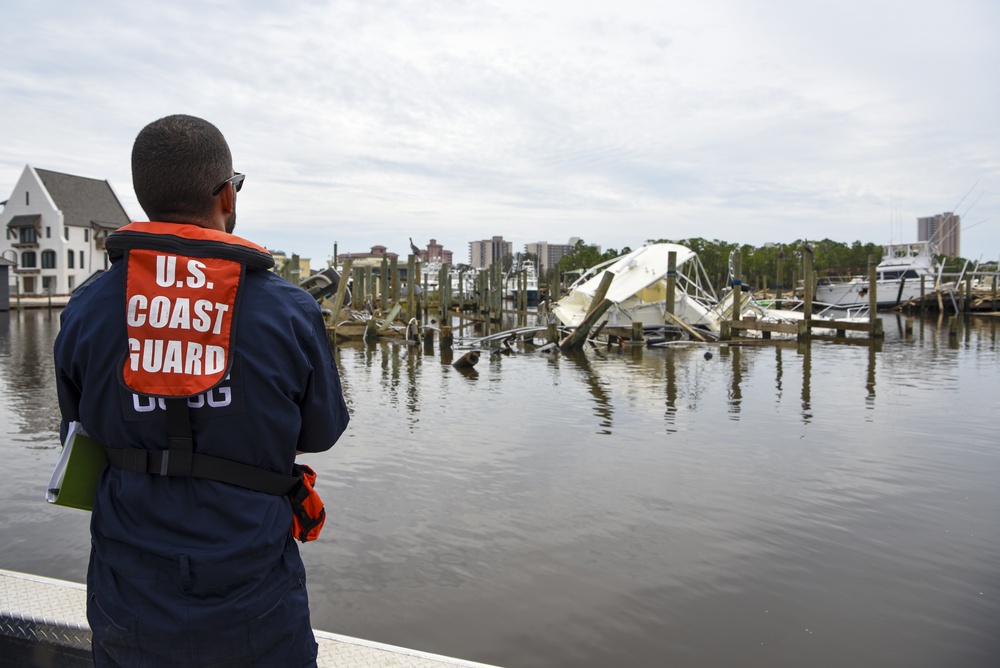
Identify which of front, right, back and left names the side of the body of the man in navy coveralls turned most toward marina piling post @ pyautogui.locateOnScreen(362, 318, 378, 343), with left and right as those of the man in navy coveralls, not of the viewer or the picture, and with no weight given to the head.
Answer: front

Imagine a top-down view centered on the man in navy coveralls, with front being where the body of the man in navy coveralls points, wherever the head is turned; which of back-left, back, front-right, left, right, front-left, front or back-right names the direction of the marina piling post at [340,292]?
front

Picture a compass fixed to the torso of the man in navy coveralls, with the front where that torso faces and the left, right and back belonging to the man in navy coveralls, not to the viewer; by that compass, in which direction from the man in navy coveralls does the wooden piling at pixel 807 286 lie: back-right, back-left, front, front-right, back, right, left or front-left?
front-right

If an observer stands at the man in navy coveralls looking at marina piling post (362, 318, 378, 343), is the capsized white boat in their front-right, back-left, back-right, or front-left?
front-right

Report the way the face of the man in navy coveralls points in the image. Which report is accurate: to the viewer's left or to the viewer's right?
to the viewer's right

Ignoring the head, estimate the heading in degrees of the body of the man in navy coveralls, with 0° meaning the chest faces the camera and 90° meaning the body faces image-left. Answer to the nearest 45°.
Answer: approximately 180°

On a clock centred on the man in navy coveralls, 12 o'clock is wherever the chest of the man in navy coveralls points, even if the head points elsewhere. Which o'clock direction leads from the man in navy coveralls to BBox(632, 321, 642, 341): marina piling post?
The marina piling post is roughly at 1 o'clock from the man in navy coveralls.

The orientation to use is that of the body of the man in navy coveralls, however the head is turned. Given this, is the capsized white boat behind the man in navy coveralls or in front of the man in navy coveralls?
in front
